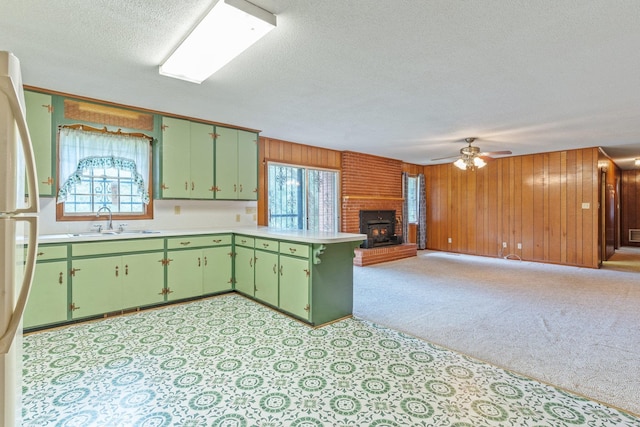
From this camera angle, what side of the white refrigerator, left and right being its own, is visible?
right

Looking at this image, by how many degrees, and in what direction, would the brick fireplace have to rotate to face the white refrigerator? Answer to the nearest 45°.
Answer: approximately 45° to its right

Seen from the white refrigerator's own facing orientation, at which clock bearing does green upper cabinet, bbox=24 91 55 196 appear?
The green upper cabinet is roughly at 9 o'clock from the white refrigerator.

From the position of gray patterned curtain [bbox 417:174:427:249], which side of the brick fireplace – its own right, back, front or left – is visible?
left

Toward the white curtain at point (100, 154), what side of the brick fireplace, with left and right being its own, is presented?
right

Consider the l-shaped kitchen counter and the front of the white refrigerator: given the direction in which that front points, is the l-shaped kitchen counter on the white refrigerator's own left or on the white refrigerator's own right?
on the white refrigerator's own left

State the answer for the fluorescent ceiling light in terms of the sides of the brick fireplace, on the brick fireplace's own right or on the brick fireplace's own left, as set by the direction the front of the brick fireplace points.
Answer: on the brick fireplace's own right

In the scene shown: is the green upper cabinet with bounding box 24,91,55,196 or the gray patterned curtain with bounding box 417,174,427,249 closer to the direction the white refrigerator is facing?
the gray patterned curtain

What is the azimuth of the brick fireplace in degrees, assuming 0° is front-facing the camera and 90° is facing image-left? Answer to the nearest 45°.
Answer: approximately 315°

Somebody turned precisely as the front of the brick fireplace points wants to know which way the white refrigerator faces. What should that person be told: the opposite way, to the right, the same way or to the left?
to the left

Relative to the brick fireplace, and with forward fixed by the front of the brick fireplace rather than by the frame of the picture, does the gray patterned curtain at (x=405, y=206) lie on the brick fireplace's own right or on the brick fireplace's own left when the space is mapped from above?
on the brick fireplace's own left
